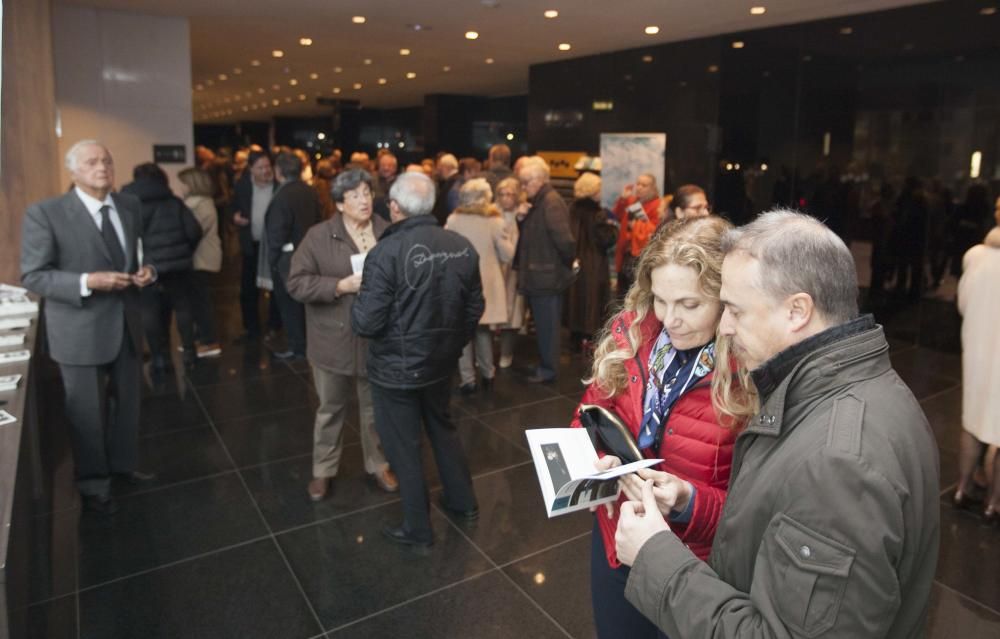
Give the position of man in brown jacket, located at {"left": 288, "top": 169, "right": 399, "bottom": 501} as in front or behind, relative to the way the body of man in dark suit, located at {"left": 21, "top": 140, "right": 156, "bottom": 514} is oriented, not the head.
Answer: in front

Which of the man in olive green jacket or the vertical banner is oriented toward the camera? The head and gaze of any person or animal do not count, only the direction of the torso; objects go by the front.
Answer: the vertical banner

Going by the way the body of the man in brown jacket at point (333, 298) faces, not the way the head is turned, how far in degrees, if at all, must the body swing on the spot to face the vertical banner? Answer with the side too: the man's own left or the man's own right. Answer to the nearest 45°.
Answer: approximately 90° to the man's own left

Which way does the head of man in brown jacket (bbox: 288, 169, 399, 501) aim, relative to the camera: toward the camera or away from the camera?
toward the camera

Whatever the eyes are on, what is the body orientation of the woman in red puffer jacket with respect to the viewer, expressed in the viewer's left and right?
facing the viewer and to the left of the viewer

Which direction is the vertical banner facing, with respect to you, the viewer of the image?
facing the viewer

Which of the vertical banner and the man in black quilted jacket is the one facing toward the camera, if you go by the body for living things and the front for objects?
the vertical banner

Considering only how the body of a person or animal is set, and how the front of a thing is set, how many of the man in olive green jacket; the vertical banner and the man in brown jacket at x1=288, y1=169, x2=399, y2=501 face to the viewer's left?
1

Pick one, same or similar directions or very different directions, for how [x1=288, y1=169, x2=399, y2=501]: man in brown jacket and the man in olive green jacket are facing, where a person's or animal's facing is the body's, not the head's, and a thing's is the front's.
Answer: very different directions

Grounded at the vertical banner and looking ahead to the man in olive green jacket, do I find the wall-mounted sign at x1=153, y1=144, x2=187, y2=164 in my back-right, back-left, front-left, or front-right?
front-right

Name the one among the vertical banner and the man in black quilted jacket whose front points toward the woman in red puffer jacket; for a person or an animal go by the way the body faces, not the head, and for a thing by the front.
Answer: the vertical banner

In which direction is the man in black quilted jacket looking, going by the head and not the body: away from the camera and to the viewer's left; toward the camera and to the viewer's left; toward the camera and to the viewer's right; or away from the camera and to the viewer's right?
away from the camera and to the viewer's left

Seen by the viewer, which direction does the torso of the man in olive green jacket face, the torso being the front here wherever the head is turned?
to the viewer's left

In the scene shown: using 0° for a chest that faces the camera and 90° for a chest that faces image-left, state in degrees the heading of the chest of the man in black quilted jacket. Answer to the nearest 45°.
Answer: approximately 135°
